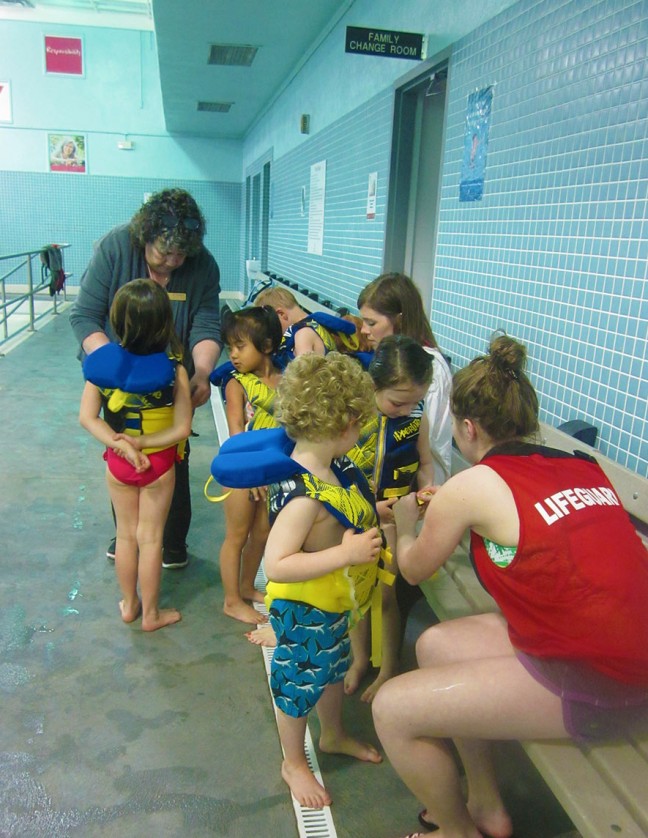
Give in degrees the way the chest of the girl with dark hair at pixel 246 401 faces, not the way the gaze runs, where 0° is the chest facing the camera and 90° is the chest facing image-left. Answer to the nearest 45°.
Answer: approximately 315°

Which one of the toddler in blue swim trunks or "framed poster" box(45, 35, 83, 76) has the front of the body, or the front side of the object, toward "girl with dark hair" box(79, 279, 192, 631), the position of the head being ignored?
the framed poster

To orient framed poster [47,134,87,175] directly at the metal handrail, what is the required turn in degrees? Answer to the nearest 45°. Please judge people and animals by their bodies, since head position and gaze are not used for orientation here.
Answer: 0° — it already faces it

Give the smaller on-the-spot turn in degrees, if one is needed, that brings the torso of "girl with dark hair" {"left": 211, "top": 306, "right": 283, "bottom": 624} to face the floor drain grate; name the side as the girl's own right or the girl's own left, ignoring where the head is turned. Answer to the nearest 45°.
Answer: approximately 45° to the girl's own right

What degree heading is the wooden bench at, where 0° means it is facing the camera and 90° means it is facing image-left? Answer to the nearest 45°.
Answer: approximately 45°

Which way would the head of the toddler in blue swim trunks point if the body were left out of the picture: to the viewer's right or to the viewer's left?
to the viewer's right

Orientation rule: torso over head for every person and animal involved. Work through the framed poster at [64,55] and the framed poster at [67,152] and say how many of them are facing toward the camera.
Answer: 2

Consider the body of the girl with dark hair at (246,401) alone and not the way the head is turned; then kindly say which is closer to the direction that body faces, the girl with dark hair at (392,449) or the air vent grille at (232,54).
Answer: the girl with dark hair

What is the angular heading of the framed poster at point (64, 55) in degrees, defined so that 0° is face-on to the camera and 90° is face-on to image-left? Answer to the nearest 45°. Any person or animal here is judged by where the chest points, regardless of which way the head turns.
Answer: approximately 0°

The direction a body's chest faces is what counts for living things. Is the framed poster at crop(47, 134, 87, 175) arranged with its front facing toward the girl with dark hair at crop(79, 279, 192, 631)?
yes
